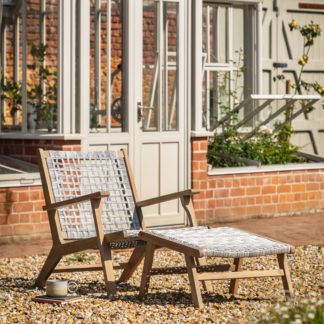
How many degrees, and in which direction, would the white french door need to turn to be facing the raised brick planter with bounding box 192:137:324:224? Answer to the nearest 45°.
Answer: approximately 135° to its left

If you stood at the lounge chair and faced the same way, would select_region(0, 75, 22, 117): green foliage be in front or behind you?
behind

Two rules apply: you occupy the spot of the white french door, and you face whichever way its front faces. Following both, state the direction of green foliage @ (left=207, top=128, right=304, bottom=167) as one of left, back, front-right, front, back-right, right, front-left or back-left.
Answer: back-left

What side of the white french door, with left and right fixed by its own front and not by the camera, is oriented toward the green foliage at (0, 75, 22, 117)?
right

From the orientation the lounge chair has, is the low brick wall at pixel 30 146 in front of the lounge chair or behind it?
behind

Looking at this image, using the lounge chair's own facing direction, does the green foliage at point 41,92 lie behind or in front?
behind

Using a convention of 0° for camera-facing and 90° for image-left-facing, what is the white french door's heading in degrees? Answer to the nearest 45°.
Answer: approximately 0°
